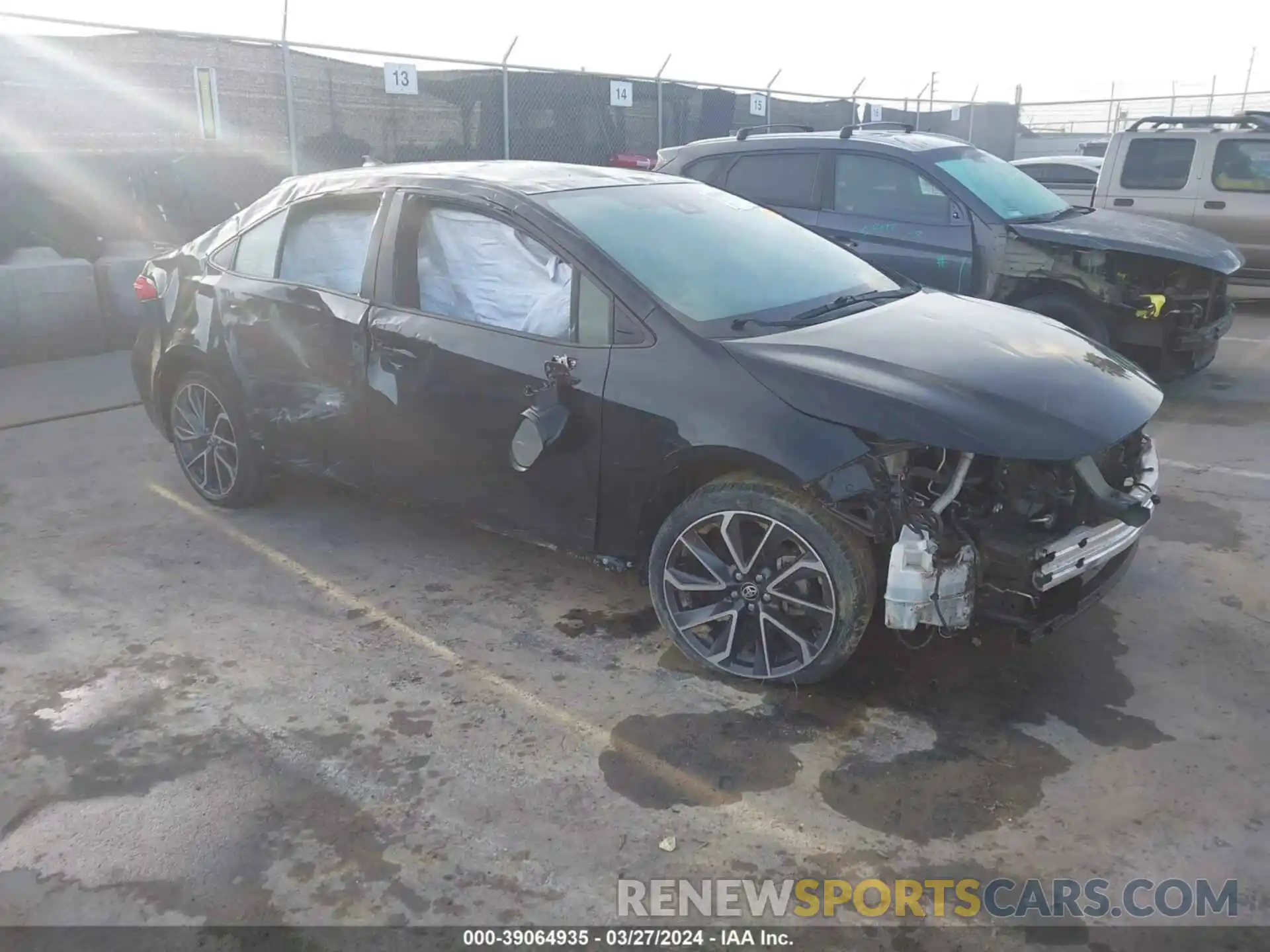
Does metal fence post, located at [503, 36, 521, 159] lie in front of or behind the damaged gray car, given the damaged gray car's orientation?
behind

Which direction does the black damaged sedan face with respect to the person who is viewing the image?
facing the viewer and to the right of the viewer

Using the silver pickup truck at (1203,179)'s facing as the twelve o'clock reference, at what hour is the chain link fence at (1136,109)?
The chain link fence is roughly at 9 o'clock from the silver pickup truck.

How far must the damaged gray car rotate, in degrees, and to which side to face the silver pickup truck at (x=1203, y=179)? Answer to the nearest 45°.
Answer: approximately 90° to its left

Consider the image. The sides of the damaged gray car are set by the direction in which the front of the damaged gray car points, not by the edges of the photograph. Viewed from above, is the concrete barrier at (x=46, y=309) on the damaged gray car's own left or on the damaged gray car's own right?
on the damaged gray car's own right

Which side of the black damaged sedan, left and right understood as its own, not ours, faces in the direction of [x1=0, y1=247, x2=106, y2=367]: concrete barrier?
back

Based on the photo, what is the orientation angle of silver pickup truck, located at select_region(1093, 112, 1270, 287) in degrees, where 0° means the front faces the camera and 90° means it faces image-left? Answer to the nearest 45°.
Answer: approximately 270°

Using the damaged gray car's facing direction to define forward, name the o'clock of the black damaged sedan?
The black damaged sedan is roughly at 2 o'clock from the damaged gray car.

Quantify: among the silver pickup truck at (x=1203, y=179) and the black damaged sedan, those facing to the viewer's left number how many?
0

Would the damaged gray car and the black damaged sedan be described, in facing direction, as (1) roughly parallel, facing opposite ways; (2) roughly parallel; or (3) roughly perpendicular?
roughly parallel

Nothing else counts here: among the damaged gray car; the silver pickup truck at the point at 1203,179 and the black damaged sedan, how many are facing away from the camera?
0

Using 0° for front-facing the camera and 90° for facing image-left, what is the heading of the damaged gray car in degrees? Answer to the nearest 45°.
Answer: approximately 315°

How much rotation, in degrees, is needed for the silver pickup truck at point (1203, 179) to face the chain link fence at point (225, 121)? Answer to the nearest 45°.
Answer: approximately 180°
